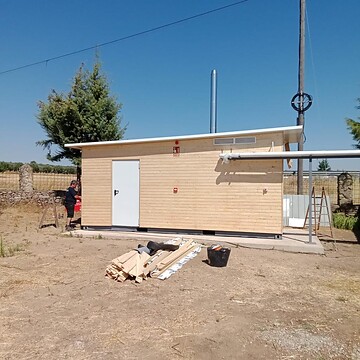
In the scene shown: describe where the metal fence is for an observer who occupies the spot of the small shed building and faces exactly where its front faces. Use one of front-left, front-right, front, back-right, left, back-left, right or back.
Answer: back-left

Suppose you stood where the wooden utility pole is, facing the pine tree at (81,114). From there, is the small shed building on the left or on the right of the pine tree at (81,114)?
left

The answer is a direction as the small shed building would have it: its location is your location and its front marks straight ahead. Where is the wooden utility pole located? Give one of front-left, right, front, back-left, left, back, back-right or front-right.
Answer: back-left

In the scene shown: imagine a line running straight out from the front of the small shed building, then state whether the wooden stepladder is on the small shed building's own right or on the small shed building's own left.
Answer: on the small shed building's own left

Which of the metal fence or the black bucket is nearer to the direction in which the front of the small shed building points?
the black bucket

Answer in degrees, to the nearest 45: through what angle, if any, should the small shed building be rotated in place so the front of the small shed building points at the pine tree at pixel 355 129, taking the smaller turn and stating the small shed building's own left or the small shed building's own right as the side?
approximately 135° to the small shed building's own left

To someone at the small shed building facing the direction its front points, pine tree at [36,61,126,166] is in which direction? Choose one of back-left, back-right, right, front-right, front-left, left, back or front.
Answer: back-right

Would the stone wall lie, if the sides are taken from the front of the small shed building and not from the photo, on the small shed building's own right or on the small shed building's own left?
on the small shed building's own right

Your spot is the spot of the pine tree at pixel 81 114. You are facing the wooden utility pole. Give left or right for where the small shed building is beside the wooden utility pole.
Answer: right

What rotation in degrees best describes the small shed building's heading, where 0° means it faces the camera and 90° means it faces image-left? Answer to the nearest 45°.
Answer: approximately 0°

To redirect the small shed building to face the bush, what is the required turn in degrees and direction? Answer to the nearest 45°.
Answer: approximately 135° to its left
